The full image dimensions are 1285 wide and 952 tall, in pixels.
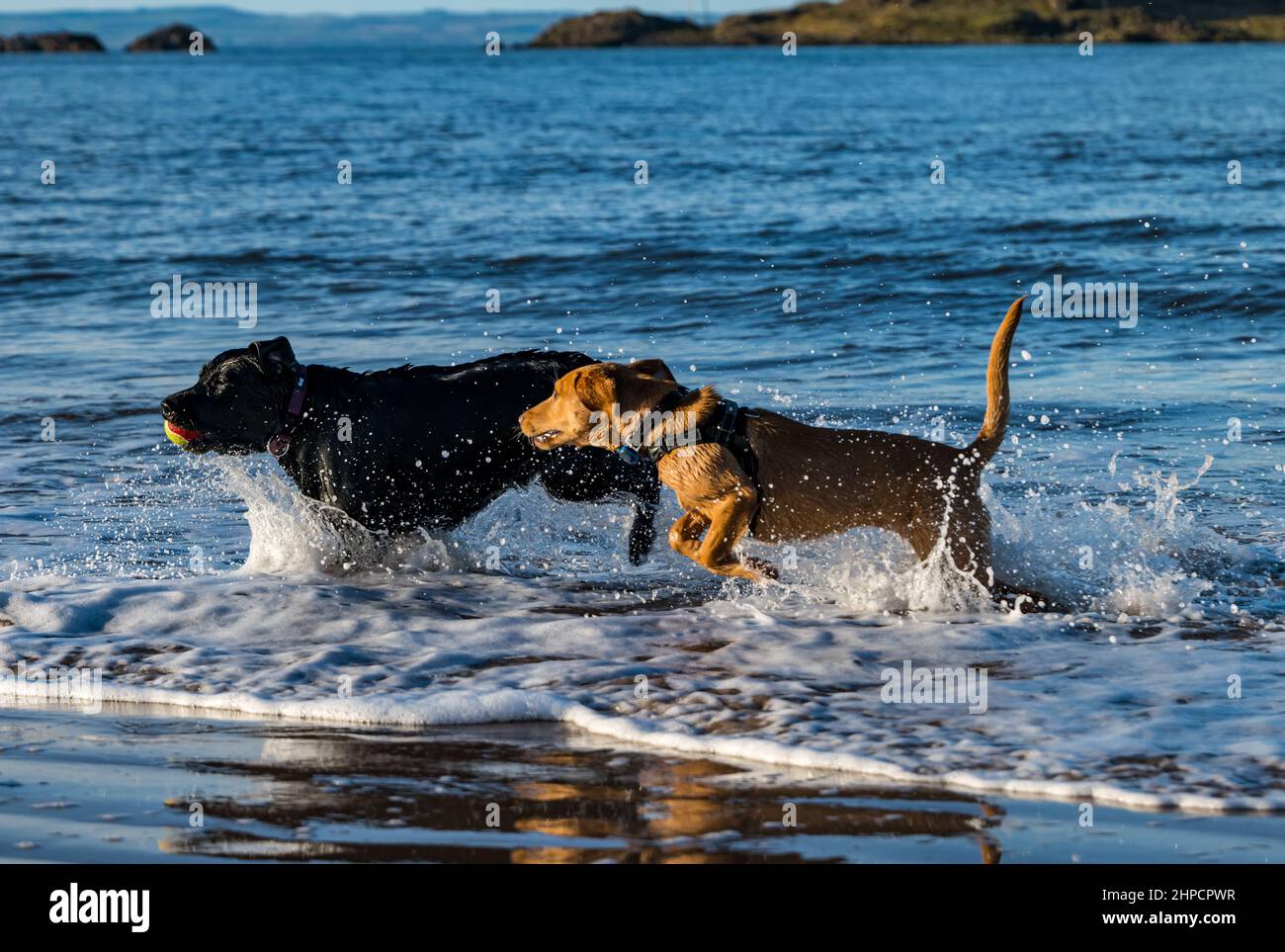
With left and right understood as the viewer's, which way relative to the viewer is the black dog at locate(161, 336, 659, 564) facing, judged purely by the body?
facing to the left of the viewer

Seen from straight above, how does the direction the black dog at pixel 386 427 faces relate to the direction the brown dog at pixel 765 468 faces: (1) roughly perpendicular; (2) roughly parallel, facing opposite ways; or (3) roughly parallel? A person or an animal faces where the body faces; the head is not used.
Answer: roughly parallel

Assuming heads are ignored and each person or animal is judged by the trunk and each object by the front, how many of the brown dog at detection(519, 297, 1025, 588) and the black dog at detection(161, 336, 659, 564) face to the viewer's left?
2

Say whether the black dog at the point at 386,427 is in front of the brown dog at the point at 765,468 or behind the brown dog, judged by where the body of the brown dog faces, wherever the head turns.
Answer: in front

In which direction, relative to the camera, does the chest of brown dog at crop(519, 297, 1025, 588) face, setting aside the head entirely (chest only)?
to the viewer's left

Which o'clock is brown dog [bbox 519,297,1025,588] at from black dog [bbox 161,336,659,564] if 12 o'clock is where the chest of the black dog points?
The brown dog is roughly at 7 o'clock from the black dog.
